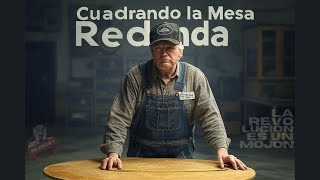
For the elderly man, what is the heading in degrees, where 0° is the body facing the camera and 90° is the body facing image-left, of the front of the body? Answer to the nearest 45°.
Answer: approximately 0°
